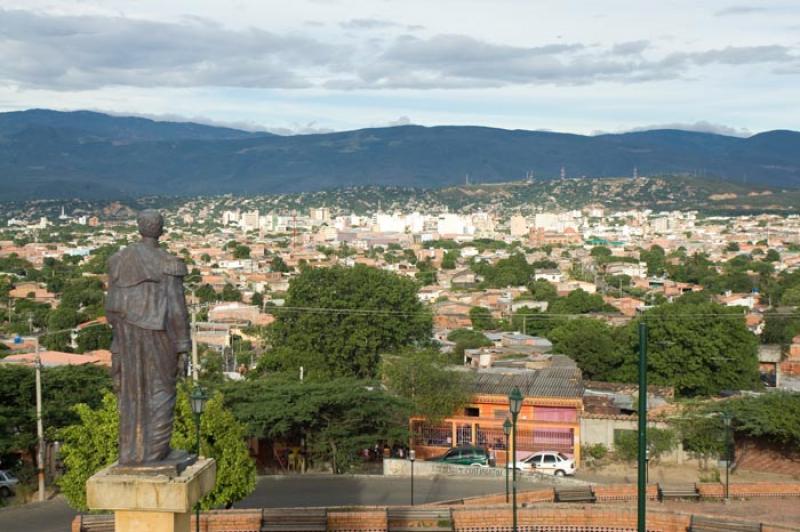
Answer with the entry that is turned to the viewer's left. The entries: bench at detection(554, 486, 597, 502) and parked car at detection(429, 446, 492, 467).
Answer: the parked car

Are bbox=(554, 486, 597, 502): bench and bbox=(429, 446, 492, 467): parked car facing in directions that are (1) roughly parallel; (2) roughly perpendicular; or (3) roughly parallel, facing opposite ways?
roughly perpendicular

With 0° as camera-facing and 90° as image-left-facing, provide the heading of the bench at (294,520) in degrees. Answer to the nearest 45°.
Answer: approximately 0°

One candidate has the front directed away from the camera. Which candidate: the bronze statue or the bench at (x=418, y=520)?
the bronze statue

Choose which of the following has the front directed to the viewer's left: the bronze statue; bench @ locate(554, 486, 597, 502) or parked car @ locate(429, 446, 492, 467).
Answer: the parked car

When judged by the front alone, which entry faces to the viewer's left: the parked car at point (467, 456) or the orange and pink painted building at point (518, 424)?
the parked car

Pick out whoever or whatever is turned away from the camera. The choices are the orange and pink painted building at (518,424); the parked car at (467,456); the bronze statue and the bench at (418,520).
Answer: the bronze statue

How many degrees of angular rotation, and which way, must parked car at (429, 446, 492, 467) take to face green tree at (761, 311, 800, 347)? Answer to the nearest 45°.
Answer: approximately 135° to its right

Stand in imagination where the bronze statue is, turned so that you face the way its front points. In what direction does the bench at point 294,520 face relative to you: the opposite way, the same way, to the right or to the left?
the opposite way

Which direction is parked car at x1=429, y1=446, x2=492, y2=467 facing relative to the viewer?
to the viewer's left
